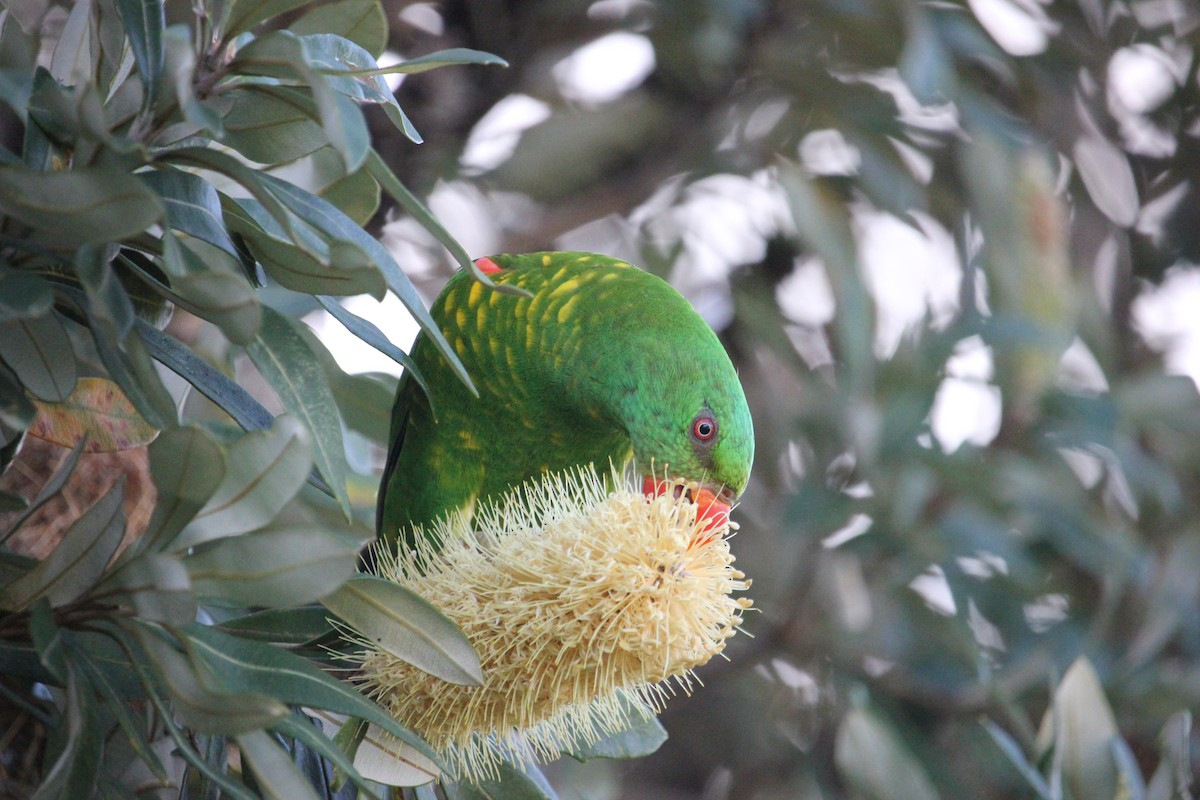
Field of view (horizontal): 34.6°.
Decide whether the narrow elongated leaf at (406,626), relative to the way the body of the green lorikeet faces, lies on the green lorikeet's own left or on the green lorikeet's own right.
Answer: on the green lorikeet's own right

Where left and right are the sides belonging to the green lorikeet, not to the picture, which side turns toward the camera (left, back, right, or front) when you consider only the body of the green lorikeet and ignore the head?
right

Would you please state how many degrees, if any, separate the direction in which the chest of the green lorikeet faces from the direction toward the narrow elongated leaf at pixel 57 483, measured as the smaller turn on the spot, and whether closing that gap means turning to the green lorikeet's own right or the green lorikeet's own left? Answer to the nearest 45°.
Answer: approximately 135° to the green lorikeet's own right
